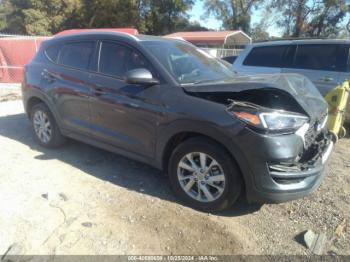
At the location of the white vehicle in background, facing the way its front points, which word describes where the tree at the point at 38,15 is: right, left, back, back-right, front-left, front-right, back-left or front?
back-left

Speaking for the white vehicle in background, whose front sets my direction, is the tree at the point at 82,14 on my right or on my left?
on my left

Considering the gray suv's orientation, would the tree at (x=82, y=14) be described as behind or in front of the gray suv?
behind

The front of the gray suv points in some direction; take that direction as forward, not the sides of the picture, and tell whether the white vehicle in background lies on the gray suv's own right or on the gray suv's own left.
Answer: on the gray suv's own left

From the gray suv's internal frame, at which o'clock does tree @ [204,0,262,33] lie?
The tree is roughly at 8 o'clock from the gray suv.

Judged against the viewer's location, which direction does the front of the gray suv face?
facing the viewer and to the right of the viewer

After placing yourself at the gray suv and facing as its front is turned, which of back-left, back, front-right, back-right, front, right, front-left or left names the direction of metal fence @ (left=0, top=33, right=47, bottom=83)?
back

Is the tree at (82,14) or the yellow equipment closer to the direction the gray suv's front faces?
the yellow equipment

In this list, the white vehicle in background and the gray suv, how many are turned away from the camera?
0

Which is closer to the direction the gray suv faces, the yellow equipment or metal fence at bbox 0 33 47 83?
the yellow equipment

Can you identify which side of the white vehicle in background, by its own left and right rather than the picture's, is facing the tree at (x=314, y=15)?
left

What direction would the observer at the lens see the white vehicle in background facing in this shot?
facing to the right of the viewer

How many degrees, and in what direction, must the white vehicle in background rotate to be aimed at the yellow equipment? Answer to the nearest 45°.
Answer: approximately 90° to its right
